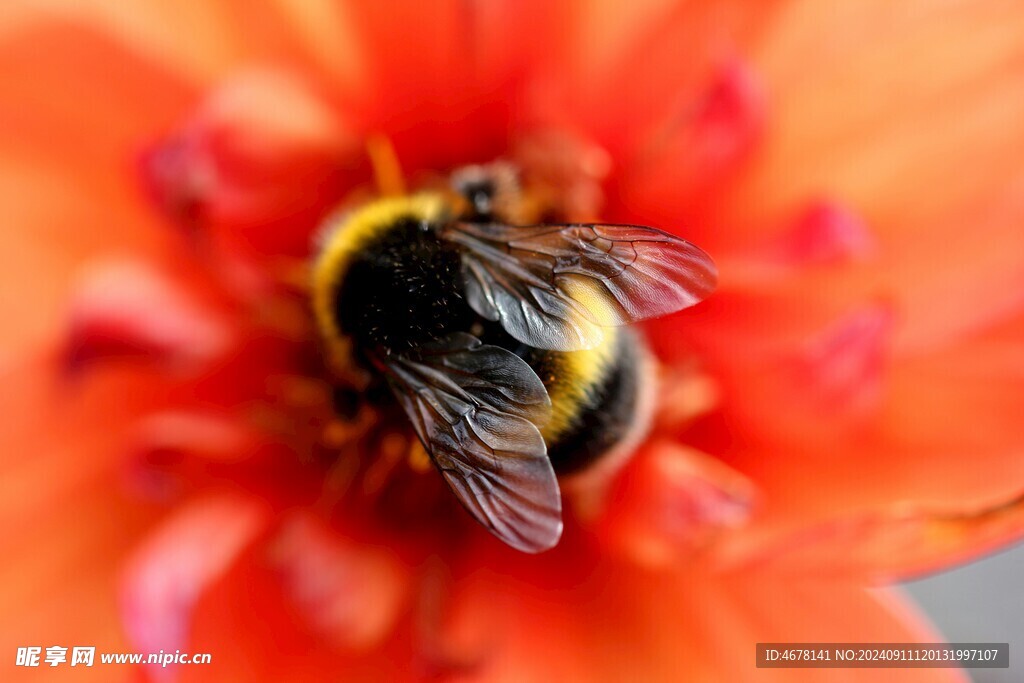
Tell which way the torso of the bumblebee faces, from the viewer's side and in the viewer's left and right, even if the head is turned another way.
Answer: facing away from the viewer and to the left of the viewer
